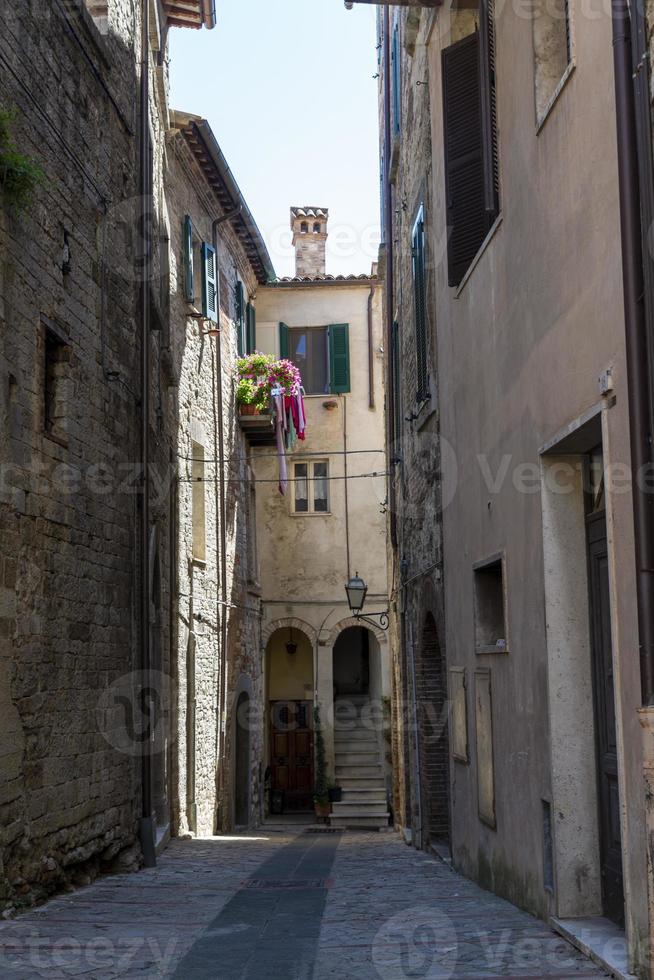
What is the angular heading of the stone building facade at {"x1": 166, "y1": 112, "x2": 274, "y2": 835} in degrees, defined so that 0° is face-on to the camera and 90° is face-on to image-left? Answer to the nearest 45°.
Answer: approximately 270°

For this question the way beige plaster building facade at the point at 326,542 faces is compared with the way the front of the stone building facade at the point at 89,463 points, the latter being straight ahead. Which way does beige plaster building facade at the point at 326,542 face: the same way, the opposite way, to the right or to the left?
to the right

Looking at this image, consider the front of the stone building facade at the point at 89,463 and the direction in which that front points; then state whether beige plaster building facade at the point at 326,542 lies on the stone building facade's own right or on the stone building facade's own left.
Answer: on the stone building facade's own left

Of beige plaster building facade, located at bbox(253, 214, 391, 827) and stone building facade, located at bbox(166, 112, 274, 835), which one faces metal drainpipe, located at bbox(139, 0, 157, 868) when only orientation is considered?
beige plaster building facade, located at bbox(253, 214, 391, 827)

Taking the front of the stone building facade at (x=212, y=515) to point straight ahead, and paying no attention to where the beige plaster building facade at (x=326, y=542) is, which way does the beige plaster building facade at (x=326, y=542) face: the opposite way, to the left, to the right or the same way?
to the right

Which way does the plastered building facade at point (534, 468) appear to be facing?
to the viewer's left

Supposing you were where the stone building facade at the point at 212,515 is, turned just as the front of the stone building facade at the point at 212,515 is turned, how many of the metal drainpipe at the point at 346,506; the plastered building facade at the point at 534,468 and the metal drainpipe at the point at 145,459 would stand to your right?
2

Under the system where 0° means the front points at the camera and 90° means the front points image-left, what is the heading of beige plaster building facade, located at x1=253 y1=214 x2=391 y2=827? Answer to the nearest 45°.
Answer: approximately 0°

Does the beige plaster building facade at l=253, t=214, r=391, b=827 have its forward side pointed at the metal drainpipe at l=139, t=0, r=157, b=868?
yes

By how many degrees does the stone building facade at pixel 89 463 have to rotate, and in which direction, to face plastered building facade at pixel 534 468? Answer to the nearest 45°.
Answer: approximately 45° to its right

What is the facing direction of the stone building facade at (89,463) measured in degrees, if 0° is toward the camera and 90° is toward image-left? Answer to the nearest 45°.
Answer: approximately 270°
